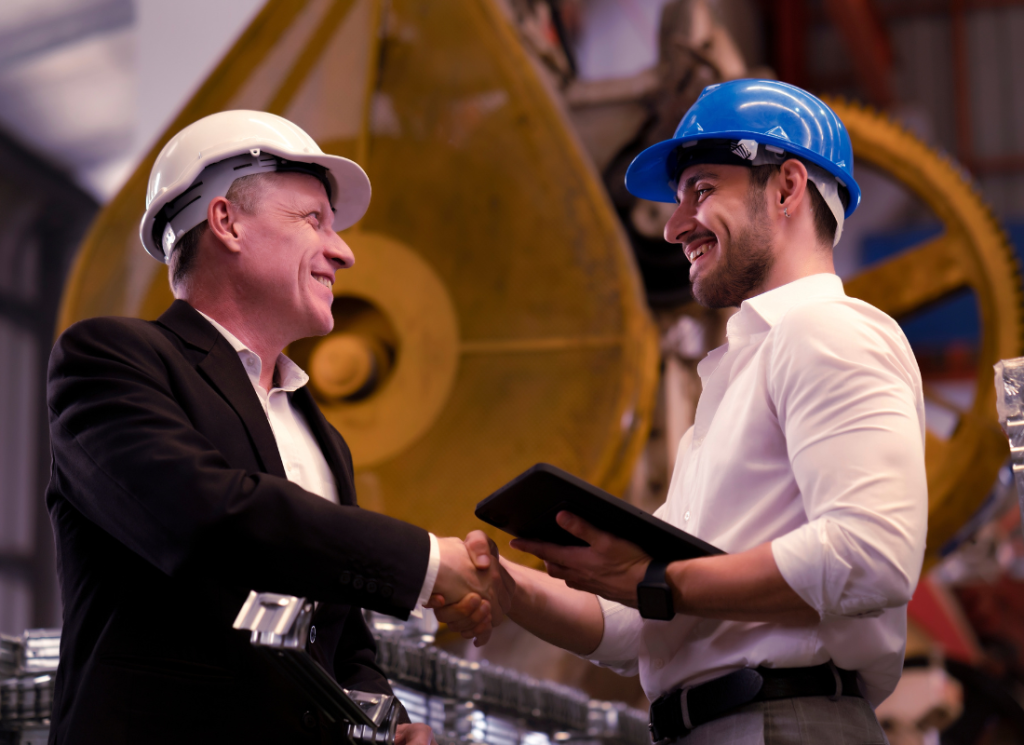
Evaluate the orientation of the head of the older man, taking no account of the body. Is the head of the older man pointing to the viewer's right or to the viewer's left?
to the viewer's right

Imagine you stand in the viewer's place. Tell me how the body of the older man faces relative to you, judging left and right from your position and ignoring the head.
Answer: facing the viewer and to the right of the viewer
